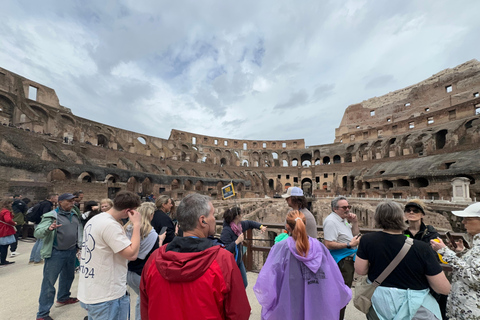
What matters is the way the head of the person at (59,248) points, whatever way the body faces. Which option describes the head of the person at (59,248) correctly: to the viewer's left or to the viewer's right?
to the viewer's right

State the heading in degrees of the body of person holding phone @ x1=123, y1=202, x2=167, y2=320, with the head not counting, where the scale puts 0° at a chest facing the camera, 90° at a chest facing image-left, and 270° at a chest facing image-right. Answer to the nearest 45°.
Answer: approximately 270°

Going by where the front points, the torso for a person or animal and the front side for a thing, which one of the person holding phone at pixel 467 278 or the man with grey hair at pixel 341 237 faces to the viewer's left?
the person holding phone

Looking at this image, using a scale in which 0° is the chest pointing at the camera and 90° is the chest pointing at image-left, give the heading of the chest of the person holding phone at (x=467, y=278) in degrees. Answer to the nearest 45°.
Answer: approximately 90°

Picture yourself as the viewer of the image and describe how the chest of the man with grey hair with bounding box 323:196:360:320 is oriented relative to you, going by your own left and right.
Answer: facing the viewer and to the right of the viewer

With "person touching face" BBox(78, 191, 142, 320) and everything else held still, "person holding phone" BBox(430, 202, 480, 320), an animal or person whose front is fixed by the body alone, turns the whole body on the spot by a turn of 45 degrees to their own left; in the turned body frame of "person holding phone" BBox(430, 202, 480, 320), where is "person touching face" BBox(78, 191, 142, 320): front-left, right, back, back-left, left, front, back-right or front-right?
front

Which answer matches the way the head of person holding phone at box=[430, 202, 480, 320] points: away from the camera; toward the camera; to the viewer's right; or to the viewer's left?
to the viewer's left

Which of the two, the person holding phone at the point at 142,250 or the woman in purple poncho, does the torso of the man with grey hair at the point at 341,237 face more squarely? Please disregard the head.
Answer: the woman in purple poncho

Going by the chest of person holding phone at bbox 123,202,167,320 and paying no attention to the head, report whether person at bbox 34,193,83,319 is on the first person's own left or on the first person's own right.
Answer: on the first person's own left

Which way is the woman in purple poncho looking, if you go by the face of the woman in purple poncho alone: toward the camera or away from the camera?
away from the camera

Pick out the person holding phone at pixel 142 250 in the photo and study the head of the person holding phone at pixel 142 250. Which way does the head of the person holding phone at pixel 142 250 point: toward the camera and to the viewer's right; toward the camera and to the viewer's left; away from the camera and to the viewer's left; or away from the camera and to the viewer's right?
away from the camera and to the viewer's right

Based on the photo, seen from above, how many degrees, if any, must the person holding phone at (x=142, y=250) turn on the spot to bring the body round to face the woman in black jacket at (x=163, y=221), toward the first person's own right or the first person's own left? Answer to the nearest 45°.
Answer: approximately 45° to the first person's own left

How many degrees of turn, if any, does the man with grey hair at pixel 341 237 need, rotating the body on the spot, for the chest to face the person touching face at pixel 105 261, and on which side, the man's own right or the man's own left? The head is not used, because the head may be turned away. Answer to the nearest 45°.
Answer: approximately 90° to the man's own right

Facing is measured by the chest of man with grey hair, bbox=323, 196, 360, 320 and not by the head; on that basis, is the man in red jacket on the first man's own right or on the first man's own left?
on the first man's own right
